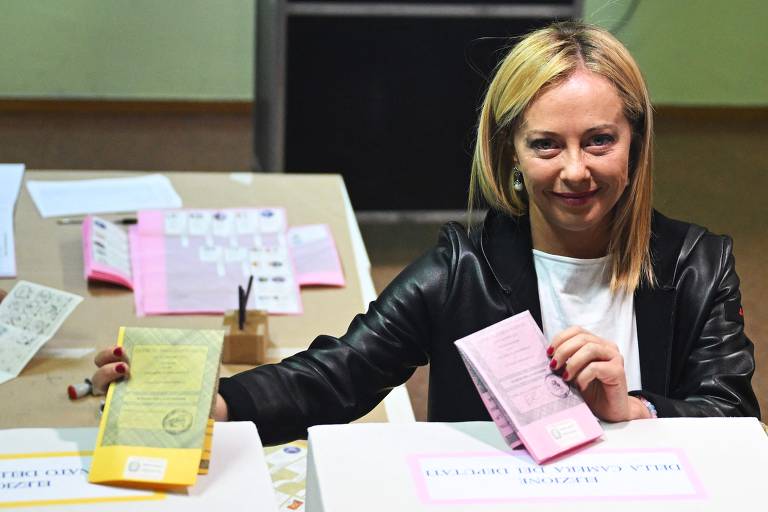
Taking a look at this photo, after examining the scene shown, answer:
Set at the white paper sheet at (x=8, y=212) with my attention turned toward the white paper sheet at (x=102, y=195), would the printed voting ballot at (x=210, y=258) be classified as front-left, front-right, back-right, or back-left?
front-right

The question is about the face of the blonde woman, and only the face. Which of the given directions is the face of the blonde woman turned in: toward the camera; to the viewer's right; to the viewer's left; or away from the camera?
toward the camera

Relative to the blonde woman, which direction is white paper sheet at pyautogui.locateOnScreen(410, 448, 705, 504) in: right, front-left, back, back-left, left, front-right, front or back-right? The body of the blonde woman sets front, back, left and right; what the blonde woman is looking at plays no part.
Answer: front

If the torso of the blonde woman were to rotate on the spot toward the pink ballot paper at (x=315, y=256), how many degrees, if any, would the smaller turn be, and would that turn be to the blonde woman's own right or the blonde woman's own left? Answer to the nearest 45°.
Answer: approximately 135° to the blonde woman's own right

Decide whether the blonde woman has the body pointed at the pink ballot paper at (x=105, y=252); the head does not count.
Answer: no

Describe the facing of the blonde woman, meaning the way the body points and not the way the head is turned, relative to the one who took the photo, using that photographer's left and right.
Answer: facing the viewer

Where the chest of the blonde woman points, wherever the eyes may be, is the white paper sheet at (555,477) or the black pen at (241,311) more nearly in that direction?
the white paper sheet

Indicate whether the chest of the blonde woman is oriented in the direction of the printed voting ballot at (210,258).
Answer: no

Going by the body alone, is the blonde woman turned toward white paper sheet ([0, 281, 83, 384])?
no

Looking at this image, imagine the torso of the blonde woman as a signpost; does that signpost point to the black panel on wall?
no

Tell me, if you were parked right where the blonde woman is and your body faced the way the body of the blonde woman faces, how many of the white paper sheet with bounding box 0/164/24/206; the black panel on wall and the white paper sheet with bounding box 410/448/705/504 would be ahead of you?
1

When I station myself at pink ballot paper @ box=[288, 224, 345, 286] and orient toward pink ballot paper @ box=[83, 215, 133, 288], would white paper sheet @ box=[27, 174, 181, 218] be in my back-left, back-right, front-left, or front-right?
front-right
